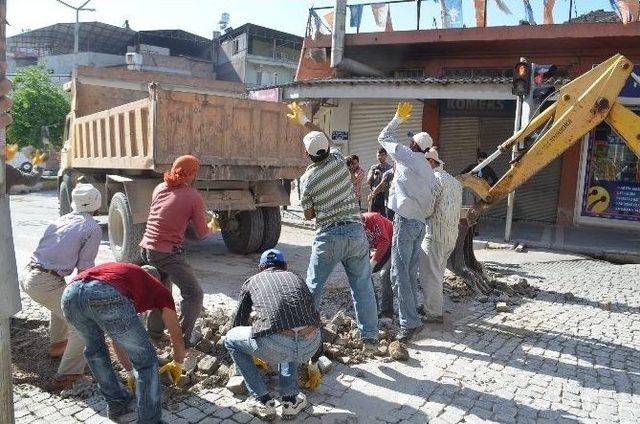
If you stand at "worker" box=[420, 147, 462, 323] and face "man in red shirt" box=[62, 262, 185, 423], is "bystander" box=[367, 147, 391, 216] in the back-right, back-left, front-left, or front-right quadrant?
back-right

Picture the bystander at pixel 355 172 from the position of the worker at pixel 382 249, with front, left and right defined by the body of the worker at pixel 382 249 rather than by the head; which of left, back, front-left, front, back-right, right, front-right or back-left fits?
right

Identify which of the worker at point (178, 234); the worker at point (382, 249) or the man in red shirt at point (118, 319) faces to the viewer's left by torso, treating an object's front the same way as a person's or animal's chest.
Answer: the worker at point (382, 249)

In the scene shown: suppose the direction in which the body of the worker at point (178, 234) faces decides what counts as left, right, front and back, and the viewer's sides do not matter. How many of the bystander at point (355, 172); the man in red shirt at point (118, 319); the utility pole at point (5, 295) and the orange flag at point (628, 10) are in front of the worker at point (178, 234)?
2

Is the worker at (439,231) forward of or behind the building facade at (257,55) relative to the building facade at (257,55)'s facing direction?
forward

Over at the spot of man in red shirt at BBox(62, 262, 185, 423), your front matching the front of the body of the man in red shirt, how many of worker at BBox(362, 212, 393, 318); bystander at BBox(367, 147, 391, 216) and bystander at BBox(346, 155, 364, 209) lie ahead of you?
3

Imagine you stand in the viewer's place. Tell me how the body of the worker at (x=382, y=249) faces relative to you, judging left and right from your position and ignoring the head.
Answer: facing to the left of the viewer

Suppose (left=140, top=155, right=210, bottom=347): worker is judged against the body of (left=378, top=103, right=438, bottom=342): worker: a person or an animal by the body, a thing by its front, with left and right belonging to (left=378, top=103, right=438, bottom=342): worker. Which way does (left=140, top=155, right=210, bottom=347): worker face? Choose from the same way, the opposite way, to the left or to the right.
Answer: to the right

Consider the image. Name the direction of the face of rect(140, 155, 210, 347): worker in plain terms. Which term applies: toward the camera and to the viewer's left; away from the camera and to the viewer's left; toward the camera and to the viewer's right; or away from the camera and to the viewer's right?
away from the camera and to the viewer's right

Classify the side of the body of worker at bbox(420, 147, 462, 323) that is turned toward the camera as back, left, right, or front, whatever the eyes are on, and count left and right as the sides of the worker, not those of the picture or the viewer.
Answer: left

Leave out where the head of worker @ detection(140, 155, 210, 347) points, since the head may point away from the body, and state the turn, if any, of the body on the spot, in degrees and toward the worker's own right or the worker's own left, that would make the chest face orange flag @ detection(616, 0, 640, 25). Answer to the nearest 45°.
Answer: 0° — they already face it

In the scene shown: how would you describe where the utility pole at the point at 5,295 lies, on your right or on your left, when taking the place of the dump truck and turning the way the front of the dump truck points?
on your left

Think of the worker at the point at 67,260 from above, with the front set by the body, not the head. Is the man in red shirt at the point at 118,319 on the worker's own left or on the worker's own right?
on the worker's own right

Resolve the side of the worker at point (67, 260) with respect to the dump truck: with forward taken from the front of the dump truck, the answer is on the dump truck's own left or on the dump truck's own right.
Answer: on the dump truck's own left

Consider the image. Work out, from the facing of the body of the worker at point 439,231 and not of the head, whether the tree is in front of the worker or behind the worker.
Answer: in front

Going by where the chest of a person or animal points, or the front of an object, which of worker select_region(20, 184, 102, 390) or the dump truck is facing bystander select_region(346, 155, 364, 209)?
worker select_region(20, 184, 102, 390)
